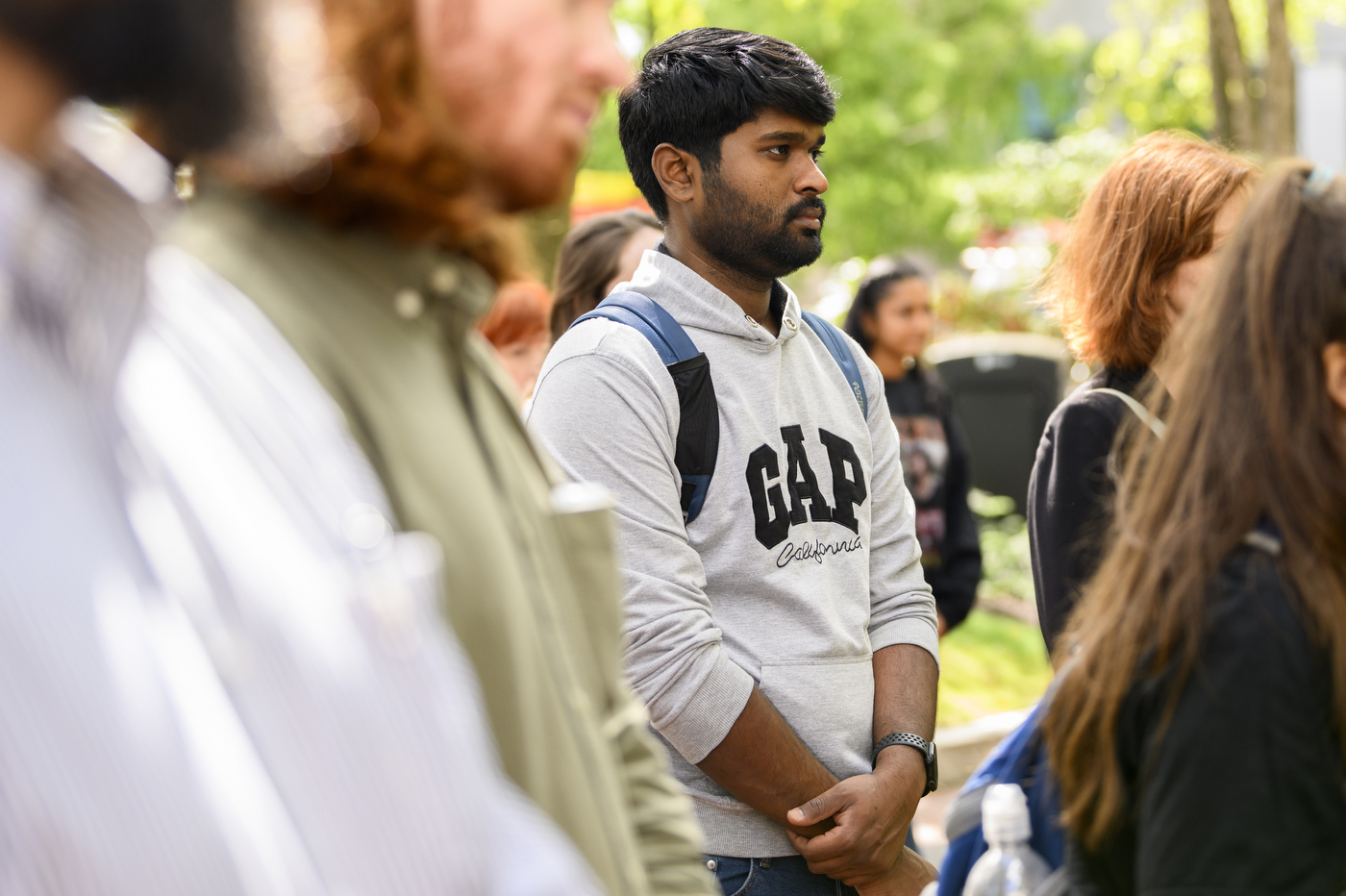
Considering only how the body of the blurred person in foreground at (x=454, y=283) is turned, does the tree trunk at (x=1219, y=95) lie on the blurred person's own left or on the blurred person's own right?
on the blurred person's own left

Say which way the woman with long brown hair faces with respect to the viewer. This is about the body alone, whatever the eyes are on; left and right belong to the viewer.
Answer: facing to the right of the viewer

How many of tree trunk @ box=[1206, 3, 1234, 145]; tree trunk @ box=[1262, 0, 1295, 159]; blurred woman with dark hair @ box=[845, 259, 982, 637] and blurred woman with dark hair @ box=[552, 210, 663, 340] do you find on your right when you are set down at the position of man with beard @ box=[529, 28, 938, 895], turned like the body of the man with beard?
0

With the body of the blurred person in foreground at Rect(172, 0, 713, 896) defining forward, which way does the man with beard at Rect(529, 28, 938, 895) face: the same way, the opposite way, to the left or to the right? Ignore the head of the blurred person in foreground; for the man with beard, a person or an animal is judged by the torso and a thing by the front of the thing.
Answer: the same way

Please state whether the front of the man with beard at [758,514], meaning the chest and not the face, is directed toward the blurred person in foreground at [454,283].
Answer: no

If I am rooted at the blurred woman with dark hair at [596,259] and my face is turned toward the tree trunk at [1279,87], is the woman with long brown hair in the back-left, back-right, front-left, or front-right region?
back-right

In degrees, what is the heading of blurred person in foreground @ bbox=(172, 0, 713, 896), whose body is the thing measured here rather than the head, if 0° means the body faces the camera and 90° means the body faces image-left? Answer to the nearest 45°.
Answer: approximately 315°

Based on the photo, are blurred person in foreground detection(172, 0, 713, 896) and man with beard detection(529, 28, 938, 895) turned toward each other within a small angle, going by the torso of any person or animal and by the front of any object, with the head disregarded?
no
